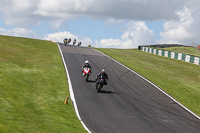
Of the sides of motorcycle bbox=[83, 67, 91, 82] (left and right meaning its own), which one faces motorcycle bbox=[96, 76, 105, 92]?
front

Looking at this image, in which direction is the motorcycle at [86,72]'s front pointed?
toward the camera
